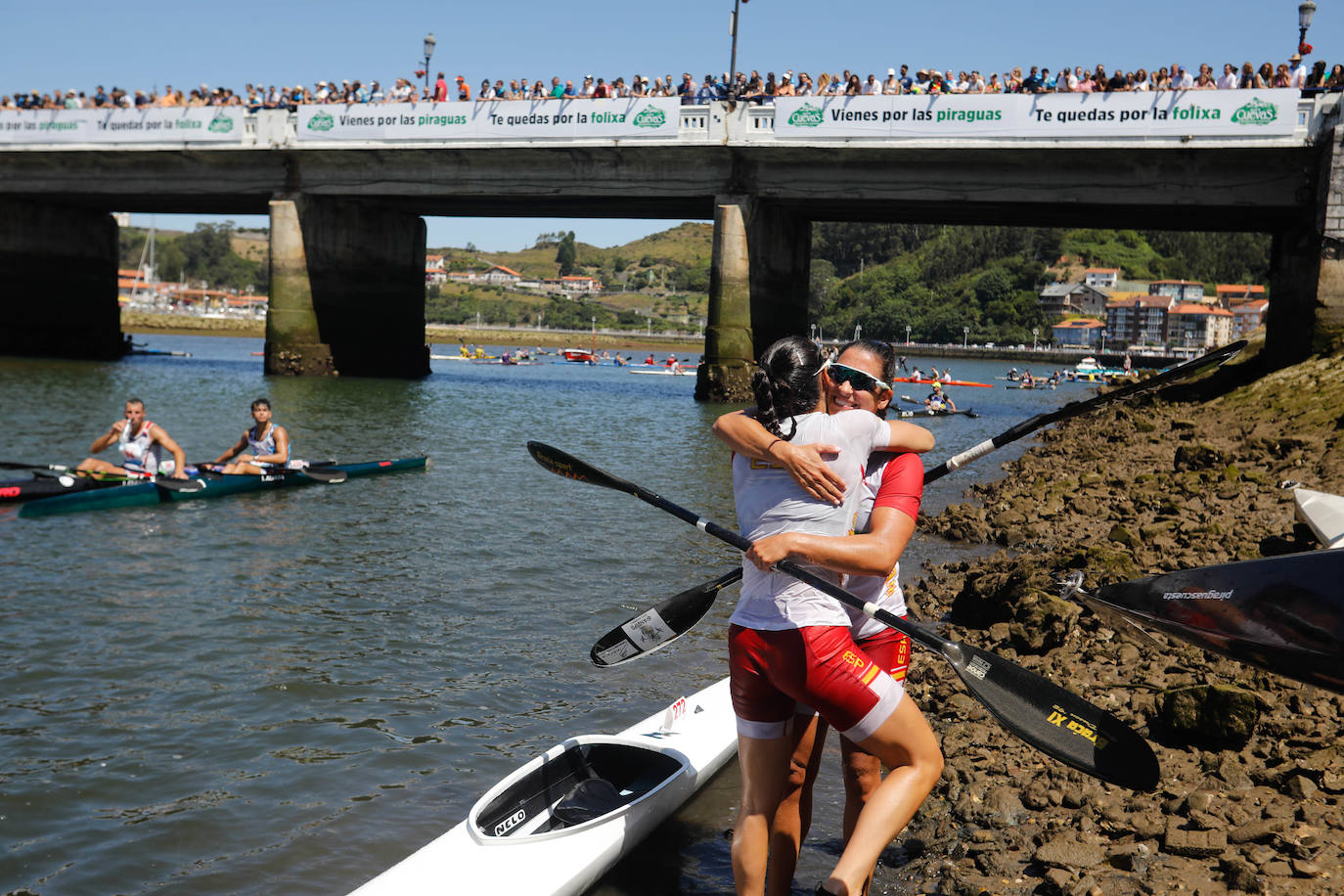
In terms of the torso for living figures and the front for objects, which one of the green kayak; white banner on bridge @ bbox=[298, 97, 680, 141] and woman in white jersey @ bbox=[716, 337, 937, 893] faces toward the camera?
the white banner on bridge

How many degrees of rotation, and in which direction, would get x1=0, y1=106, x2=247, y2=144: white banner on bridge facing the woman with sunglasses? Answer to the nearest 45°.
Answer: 0° — it already faces them

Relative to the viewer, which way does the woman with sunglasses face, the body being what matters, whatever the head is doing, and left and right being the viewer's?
facing the viewer and to the left of the viewer

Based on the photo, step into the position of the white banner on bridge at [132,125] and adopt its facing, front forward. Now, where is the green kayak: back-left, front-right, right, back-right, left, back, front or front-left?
front

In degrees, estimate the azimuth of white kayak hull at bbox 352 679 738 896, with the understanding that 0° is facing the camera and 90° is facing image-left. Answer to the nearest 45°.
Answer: approximately 45°

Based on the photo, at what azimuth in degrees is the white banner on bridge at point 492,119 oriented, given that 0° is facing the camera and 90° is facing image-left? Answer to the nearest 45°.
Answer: approximately 0°

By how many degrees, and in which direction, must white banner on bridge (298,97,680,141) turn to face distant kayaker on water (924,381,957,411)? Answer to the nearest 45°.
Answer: approximately 90° to its left

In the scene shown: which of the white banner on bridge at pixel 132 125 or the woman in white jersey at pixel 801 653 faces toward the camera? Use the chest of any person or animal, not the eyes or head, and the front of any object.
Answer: the white banner on bridge

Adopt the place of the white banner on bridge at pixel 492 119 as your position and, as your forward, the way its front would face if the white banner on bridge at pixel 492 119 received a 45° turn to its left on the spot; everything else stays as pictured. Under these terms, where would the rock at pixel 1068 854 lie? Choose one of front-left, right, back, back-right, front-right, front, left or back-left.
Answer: front-right

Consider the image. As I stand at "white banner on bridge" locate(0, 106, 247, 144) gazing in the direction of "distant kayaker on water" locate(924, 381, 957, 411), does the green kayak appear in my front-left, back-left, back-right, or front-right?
front-right

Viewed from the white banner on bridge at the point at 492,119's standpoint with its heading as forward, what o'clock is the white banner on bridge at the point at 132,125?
the white banner on bridge at the point at 132,125 is roughly at 4 o'clock from the white banner on bridge at the point at 492,119.

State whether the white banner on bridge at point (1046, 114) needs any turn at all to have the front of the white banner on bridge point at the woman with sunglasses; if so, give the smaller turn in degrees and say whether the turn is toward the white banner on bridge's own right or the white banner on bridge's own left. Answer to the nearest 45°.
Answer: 0° — it already faces them

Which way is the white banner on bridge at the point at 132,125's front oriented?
toward the camera

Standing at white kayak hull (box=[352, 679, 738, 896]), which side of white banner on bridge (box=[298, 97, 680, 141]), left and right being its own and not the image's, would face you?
front
